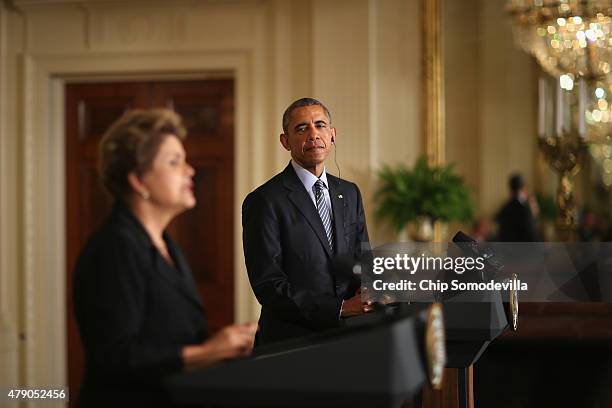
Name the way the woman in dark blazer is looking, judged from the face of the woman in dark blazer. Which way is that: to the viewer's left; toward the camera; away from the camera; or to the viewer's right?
to the viewer's right

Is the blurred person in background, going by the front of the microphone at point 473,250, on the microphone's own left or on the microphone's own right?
on the microphone's own right

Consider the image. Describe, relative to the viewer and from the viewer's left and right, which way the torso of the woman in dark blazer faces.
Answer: facing to the right of the viewer

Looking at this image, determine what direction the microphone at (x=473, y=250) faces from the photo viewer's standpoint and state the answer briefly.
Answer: facing to the left of the viewer

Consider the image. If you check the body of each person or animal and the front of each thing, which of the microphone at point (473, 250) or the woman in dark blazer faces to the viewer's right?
the woman in dark blazer

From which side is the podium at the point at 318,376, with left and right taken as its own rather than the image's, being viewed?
right

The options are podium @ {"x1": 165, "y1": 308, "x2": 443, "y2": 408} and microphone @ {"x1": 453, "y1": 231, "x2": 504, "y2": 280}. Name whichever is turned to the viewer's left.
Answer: the microphone
